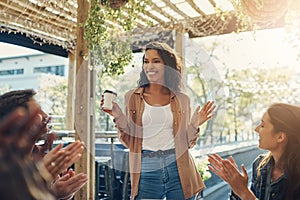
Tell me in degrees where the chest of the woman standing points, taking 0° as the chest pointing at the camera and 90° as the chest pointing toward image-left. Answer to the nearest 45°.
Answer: approximately 0°

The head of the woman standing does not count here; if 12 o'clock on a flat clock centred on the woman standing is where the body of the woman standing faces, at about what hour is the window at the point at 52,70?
The window is roughly at 5 o'clock from the woman standing.

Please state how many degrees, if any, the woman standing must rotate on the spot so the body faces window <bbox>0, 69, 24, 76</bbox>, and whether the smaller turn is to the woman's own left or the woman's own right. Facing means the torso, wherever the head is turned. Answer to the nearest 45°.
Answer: approximately 135° to the woman's own right
